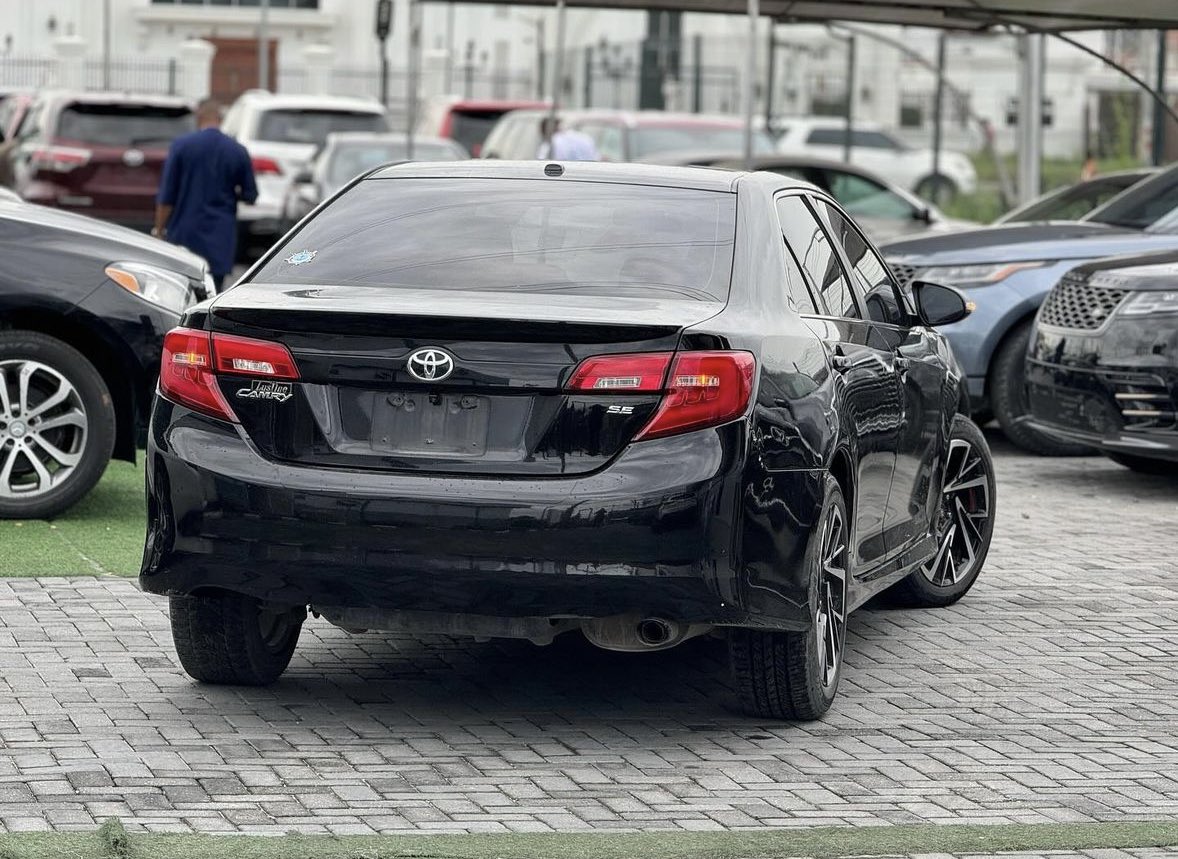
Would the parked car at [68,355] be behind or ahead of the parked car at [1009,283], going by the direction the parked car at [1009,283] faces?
ahead

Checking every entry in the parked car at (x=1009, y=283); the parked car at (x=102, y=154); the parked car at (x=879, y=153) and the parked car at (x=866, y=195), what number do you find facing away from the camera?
1

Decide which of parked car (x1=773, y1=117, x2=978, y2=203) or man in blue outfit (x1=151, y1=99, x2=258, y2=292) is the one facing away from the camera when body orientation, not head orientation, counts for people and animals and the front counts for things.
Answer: the man in blue outfit

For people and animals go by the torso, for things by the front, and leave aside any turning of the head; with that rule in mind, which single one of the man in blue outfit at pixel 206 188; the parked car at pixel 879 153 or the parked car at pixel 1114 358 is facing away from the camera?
the man in blue outfit

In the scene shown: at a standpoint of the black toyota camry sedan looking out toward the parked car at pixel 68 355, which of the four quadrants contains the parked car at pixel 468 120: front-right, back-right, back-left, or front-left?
front-right

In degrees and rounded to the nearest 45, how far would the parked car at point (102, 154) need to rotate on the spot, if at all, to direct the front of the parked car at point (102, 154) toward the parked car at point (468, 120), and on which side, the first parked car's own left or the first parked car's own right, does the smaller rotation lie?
approximately 45° to the first parked car's own right

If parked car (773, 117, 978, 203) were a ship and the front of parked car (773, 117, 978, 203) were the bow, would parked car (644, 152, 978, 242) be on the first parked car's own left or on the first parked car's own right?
on the first parked car's own right

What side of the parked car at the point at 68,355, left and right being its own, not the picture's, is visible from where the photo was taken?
right

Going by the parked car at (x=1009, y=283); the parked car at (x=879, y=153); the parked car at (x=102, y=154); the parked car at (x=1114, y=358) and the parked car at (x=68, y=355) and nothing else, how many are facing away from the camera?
1

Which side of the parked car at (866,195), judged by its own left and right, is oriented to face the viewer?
right

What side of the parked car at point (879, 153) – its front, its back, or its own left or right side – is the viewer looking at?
right

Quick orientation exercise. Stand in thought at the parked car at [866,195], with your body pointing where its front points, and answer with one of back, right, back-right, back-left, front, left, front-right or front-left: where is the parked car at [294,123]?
back-left

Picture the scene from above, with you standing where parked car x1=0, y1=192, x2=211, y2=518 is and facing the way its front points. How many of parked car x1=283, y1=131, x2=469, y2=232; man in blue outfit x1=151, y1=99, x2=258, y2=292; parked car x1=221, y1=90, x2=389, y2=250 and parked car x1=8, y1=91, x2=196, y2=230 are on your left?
4

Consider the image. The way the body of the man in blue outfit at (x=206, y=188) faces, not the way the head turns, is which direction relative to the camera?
away from the camera

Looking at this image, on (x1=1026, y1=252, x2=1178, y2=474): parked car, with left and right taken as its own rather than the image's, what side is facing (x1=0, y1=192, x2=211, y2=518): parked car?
front

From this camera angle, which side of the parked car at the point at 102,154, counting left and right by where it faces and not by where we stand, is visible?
back

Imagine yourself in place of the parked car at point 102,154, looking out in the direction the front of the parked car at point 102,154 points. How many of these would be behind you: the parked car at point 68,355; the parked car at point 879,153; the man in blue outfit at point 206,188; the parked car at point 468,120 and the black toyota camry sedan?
3
